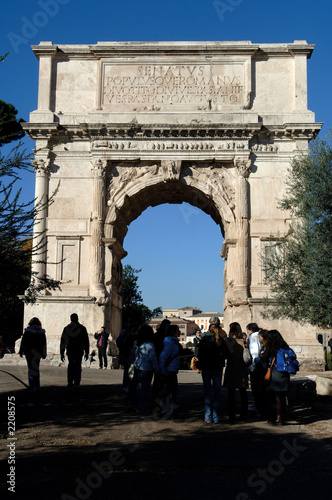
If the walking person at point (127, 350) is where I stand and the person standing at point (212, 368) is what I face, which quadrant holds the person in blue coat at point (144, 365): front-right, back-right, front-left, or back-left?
front-right

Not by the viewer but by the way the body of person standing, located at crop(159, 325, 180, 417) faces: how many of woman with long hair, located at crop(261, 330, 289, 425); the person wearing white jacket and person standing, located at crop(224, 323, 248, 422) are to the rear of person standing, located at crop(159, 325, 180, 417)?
0

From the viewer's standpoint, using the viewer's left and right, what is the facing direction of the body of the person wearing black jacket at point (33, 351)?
facing away from the viewer

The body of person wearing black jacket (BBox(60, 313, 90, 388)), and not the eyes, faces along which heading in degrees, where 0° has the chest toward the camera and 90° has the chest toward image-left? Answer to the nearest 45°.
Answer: approximately 180°

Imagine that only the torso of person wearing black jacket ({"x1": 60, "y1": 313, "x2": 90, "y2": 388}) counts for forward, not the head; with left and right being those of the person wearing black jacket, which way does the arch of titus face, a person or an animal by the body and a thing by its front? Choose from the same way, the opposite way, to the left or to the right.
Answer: the opposite way

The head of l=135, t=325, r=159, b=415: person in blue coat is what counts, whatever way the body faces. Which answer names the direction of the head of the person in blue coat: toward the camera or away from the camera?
away from the camera

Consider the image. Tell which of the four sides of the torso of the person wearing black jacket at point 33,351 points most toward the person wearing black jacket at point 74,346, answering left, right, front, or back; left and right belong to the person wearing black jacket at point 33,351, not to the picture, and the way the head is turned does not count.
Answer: right

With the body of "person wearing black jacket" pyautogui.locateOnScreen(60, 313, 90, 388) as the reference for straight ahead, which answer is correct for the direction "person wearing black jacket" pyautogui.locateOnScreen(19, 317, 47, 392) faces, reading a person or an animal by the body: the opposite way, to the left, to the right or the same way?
the same way

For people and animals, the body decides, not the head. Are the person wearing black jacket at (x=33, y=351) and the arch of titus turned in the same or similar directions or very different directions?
very different directions

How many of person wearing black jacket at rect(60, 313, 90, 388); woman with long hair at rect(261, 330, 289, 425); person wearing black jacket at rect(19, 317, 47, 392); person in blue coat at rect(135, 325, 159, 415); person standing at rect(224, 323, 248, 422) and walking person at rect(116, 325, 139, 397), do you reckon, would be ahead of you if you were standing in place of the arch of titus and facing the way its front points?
6

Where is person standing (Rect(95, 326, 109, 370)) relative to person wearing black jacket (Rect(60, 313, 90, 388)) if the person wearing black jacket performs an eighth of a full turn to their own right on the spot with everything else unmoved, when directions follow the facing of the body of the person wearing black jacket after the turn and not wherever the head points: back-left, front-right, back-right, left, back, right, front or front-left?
front-left
